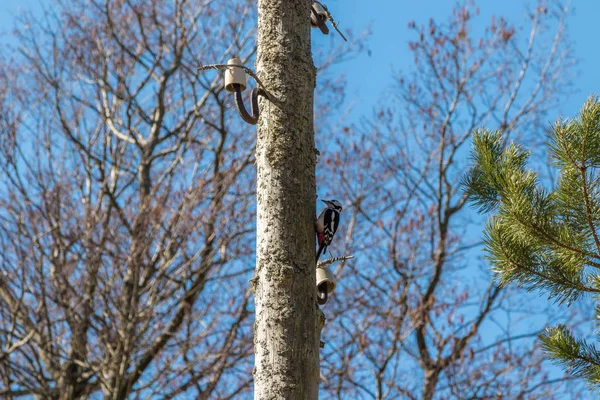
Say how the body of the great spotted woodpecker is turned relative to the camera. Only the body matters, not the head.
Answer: to the viewer's left
